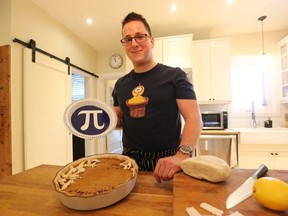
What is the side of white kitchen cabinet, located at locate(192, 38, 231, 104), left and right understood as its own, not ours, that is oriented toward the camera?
front

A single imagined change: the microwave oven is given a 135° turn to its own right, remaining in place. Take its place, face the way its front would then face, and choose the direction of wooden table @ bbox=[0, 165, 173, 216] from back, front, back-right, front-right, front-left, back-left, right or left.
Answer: back-left

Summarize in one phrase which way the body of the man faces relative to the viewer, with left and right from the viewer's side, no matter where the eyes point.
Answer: facing the viewer and to the left of the viewer

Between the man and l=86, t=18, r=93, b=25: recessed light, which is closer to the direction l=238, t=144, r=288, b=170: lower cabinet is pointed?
the man

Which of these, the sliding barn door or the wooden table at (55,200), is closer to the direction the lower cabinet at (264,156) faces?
the wooden table

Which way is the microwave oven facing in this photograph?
toward the camera

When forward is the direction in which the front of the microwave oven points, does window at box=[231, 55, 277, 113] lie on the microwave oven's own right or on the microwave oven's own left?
on the microwave oven's own left

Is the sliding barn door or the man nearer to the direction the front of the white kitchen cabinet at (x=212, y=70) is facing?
the man

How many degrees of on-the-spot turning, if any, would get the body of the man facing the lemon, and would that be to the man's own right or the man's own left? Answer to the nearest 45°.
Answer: approximately 90° to the man's own left

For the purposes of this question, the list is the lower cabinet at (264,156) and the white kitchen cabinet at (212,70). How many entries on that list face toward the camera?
2

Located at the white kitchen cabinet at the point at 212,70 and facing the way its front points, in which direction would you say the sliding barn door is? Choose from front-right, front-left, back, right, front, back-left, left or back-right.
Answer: front-right

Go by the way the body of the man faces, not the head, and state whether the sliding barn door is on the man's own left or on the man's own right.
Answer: on the man's own right

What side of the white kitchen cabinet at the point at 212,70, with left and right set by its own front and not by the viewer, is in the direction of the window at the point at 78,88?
right

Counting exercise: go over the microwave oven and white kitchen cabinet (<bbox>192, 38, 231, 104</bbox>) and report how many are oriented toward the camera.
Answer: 2
